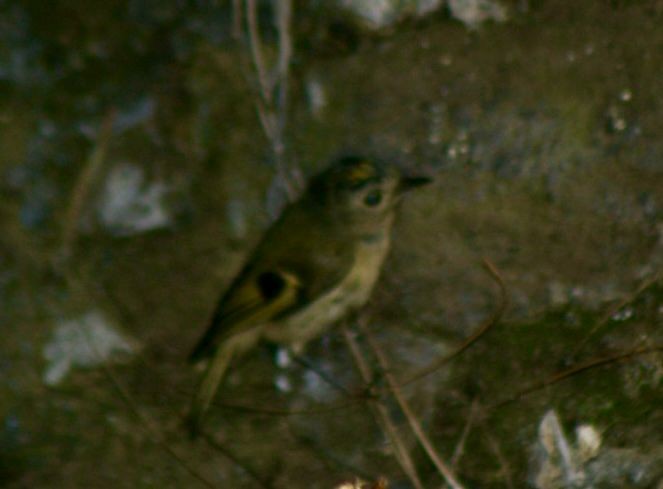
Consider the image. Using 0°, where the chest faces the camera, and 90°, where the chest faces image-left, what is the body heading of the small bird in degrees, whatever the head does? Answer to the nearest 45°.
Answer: approximately 270°

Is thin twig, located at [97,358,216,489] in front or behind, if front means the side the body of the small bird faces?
behind

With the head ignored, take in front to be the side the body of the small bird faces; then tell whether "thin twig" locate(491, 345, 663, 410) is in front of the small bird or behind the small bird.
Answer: in front

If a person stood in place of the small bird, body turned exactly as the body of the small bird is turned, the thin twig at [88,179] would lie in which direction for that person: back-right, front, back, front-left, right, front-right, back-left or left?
back

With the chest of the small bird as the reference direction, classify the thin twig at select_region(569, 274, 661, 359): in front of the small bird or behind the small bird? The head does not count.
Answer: in front
